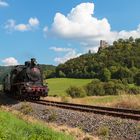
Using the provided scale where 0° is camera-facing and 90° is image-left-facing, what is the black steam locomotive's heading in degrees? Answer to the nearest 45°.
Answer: approximately 315°
